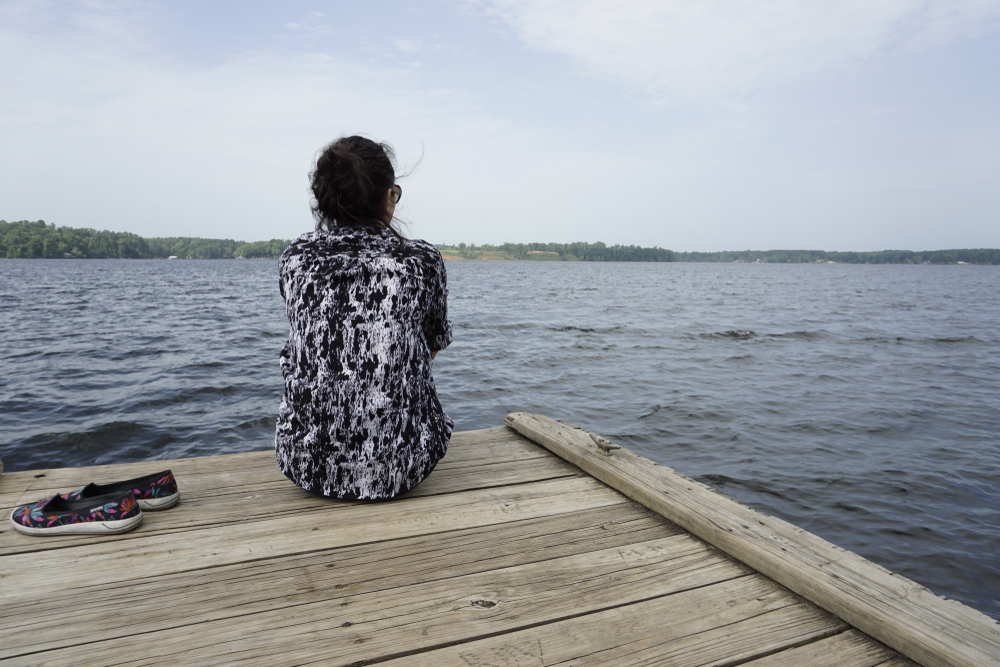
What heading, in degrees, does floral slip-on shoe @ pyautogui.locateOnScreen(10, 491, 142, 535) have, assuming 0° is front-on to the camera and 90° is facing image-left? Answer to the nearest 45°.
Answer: approximately 90°

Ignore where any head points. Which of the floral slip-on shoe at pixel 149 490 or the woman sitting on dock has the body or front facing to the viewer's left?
the floral slip-on shoe

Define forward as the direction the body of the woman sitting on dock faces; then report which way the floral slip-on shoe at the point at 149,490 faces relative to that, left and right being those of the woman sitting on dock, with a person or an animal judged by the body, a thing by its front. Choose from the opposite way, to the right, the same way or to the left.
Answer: to the left

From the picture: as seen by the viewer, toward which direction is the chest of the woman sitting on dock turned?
away from the camera

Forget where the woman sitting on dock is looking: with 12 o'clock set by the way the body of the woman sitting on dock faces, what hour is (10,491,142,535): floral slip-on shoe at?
The floral slip-on shoe is roughly at 9 o'clock from the woman sitting on dock.

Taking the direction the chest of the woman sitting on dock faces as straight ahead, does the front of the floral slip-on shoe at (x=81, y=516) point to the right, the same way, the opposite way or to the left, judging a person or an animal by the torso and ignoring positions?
to the left

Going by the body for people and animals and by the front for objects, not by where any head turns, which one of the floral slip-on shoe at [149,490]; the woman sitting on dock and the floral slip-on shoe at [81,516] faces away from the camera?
the woman sitting on dock

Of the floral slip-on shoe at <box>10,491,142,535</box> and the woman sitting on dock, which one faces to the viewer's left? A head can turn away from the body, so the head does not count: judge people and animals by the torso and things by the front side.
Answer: the floral slip-on shoe
